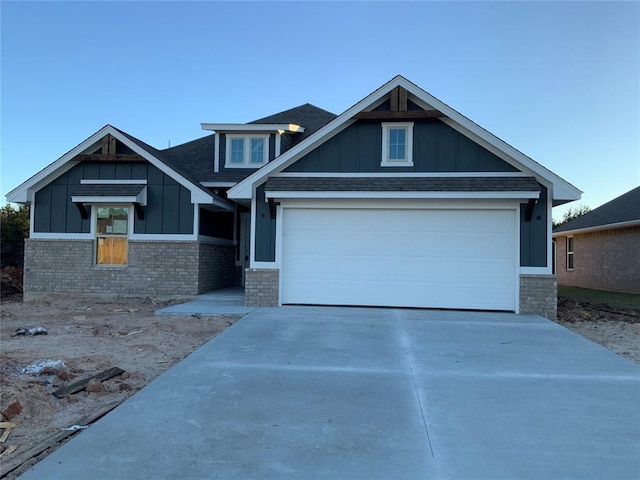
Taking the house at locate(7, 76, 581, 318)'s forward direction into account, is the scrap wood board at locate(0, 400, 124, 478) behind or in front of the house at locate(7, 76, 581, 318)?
in front

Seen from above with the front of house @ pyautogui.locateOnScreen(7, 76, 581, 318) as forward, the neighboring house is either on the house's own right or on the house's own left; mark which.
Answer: on the house's own left

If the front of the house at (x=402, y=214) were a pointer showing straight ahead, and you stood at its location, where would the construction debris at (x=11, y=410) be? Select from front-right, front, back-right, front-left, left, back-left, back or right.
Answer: front-right

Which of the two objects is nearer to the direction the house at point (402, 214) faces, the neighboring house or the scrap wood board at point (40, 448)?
the scrap wood board

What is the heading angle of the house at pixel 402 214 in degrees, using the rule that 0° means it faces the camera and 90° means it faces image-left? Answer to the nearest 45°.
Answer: approximately 0°

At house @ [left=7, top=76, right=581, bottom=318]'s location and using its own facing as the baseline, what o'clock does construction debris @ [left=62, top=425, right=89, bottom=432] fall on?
The construction debris is roughly at 1 o'clock from the house.

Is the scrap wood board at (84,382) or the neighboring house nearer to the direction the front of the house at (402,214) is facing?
the scrap wood board

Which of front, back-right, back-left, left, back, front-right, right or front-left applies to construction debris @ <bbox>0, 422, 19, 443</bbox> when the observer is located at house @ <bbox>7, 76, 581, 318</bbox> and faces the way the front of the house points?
front-right

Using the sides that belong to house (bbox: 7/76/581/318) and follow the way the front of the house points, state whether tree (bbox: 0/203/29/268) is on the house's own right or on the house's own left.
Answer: on the house's own right
